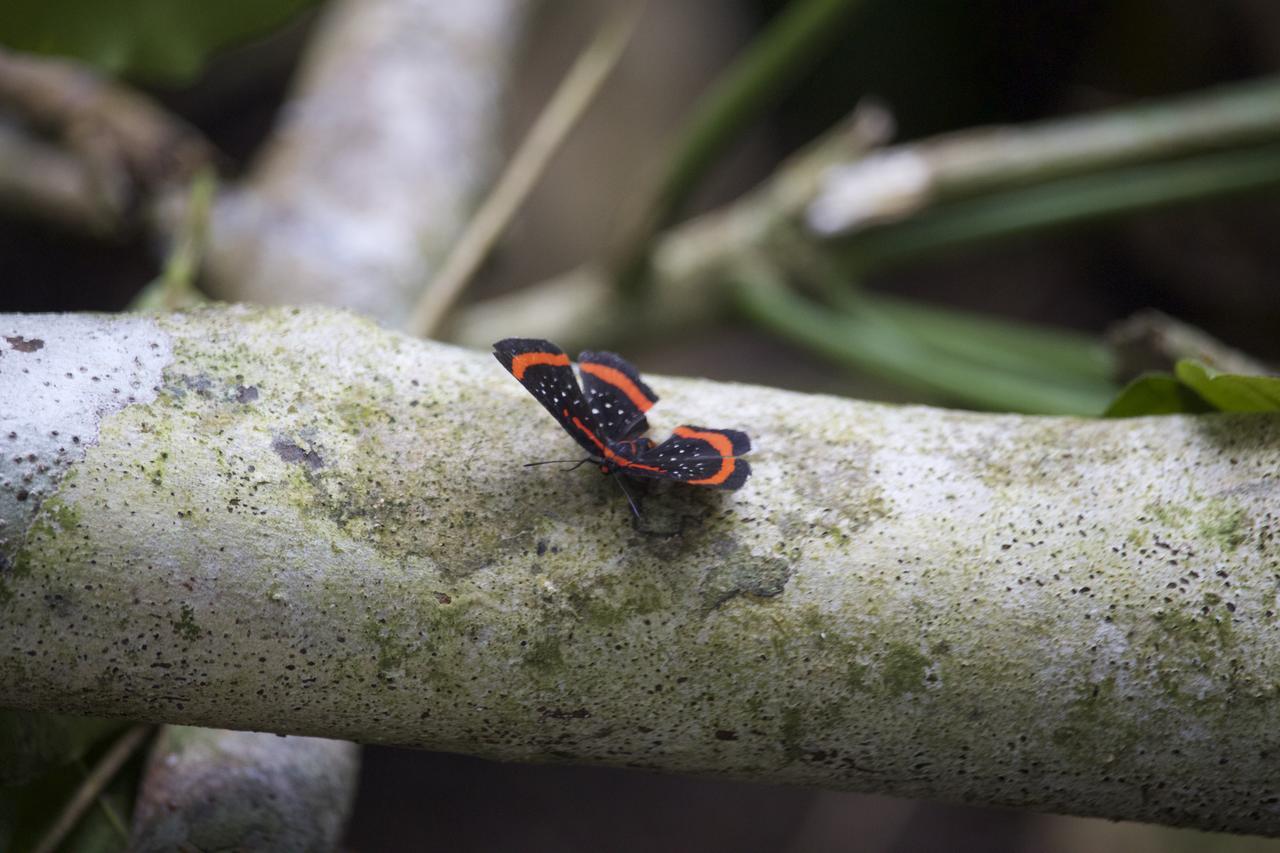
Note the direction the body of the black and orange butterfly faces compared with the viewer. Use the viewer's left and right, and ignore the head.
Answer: facing the viewer and to the left of the viewer
